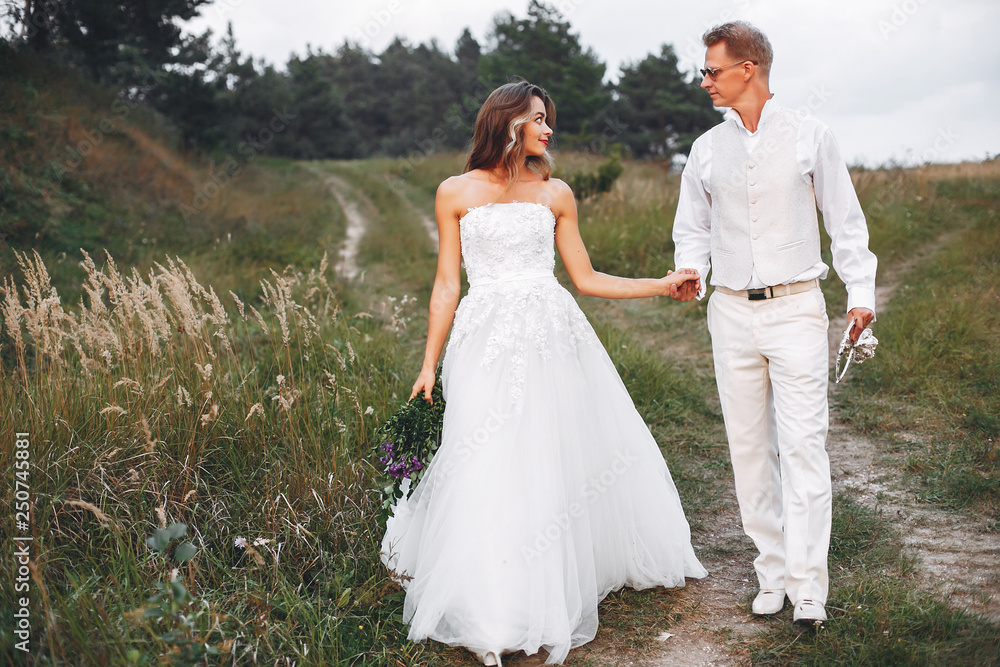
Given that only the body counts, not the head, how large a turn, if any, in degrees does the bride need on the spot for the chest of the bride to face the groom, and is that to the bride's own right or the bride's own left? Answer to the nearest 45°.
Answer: approximately 90° to the bride's own left

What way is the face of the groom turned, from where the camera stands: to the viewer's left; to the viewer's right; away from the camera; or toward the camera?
to the viewer's left

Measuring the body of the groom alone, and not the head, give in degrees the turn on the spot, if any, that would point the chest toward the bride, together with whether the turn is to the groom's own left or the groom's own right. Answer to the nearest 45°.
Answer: approximately 90° to the groom's own right

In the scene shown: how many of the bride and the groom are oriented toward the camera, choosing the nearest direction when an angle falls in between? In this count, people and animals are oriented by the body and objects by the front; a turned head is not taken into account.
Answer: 2

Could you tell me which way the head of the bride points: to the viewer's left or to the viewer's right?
to the viewer's right

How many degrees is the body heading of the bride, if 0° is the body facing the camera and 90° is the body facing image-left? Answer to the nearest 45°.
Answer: approximately 0°
